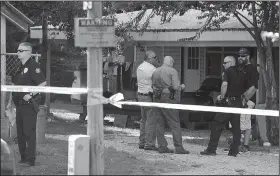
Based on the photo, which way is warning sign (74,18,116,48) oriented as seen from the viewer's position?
toward the camera

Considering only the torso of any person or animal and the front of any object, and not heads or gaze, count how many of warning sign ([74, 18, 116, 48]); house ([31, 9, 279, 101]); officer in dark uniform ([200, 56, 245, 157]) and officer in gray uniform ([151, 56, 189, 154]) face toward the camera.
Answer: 2

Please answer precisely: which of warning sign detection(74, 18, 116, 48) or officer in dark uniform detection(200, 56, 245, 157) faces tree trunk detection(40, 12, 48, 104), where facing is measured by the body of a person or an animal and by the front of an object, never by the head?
the officer in dark uniform

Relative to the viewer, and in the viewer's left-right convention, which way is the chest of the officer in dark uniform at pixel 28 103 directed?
facing the viewer and to the left of the viewer

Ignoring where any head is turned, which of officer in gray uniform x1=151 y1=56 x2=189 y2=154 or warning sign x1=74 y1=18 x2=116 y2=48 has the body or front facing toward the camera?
the warning sign

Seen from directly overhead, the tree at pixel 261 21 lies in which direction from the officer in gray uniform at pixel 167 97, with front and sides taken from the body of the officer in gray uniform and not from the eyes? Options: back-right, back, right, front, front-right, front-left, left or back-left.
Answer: front

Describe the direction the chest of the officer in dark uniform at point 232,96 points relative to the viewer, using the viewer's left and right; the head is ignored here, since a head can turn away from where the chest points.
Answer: facing away from the viewer and to the left of the viewer

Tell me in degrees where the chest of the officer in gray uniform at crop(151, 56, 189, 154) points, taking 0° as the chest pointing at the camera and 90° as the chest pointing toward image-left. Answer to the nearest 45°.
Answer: approximately 225°

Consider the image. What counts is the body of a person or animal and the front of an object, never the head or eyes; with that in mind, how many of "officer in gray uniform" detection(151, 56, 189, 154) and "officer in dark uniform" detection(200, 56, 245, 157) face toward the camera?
0

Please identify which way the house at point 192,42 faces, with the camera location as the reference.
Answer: facing the viewer

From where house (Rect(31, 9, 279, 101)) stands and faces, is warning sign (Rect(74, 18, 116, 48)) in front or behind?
in front

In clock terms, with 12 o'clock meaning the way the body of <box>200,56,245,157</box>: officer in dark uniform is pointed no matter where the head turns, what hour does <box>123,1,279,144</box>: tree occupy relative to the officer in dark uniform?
The tree is roughly at 2 o'clock from the officer in dark uniform.
